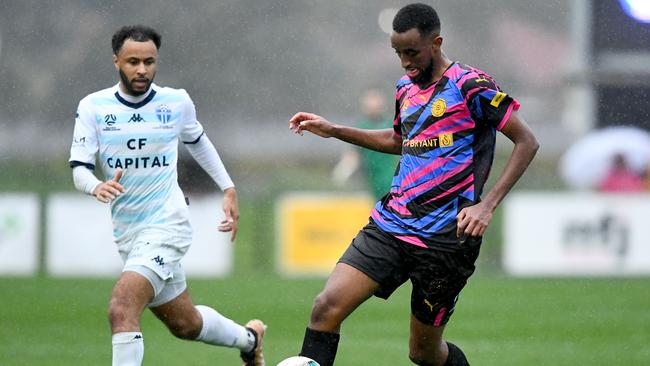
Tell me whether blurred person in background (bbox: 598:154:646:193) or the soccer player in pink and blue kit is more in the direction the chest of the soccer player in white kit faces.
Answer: the soccer player in pink and blue kit

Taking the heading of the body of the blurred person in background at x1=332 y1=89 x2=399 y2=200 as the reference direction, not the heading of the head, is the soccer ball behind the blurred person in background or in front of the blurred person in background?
in front

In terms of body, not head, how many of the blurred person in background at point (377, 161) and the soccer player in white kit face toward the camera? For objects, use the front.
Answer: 2

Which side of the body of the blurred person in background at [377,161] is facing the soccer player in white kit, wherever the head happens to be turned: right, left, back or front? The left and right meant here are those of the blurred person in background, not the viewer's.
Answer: front

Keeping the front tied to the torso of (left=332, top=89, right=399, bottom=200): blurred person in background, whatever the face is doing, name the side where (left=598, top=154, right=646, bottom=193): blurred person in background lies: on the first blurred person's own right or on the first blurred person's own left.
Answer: on the first blurred person's own left

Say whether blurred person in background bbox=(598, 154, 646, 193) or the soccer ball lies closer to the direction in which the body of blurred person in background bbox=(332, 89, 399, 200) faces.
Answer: the soccer ball

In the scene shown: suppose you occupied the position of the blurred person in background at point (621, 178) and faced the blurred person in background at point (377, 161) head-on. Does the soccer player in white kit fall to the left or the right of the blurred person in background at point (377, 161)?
left

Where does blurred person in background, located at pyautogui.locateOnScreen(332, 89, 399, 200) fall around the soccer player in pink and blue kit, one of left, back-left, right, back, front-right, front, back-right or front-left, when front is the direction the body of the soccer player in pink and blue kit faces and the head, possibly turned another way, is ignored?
back-right

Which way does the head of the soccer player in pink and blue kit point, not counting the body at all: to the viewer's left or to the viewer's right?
to the viewer's left

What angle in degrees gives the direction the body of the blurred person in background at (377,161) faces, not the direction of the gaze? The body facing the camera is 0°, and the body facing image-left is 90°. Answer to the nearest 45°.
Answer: approximately 0°

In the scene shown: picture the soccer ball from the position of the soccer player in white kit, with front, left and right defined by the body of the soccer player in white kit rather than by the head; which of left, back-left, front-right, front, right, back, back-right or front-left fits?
front-left
